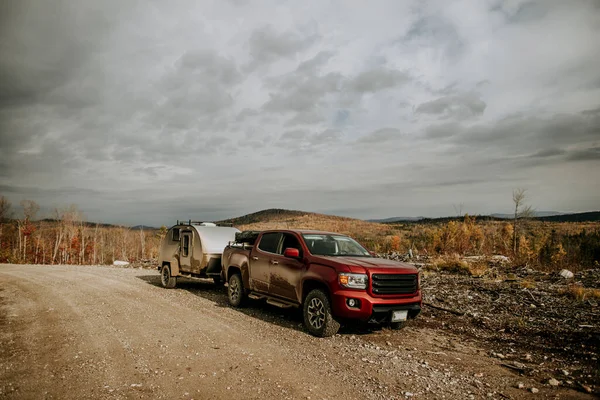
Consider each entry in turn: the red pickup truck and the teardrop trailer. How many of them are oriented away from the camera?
0

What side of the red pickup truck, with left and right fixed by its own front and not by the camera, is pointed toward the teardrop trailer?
back

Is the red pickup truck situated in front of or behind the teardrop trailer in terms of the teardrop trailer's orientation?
in front

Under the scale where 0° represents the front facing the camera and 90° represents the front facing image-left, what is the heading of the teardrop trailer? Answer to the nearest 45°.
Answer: approximately 315°

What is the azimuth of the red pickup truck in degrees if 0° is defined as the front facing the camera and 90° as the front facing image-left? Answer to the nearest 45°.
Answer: approximately 315°
